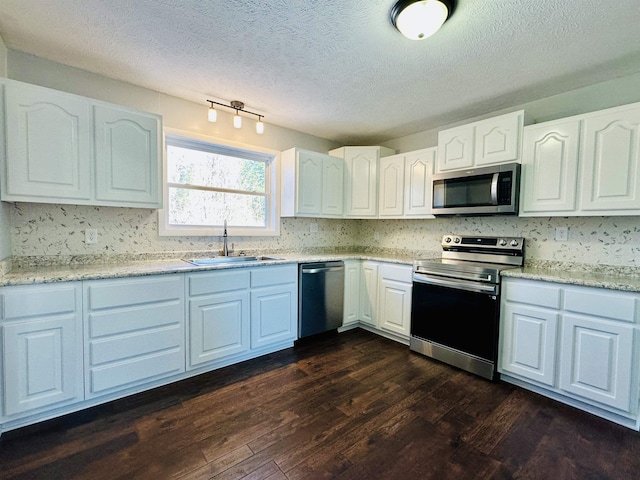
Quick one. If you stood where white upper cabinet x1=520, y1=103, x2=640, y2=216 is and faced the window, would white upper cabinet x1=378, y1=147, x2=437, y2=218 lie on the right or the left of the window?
right

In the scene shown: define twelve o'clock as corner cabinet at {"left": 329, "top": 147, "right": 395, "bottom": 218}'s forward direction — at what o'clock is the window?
The window is roughly at 2 o'clock from the corner cabinet.

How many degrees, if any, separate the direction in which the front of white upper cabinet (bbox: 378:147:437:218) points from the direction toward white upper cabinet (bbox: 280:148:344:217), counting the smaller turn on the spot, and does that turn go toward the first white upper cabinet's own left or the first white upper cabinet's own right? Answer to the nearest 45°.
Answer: approximately 45° to the first white upper cabinet's own right

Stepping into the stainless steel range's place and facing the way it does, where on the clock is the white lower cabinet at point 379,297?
The white lower cabinet is roughly at 2 o'clock from the stainless steel range.

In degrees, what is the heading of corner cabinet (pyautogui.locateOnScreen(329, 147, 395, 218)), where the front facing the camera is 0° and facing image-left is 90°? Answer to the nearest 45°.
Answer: approximately 0°

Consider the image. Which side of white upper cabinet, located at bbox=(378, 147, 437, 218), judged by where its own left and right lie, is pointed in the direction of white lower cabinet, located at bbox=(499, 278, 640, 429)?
left

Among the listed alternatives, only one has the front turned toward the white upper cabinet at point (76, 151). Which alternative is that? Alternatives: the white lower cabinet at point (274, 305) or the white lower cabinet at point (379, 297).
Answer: the white lower cabinet at point (379, 297)

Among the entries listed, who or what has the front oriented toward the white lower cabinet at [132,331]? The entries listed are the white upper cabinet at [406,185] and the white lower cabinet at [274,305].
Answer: the white upper cabinet

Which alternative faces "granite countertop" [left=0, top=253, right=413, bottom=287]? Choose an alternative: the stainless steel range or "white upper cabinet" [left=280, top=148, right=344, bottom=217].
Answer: the stainless steel range
